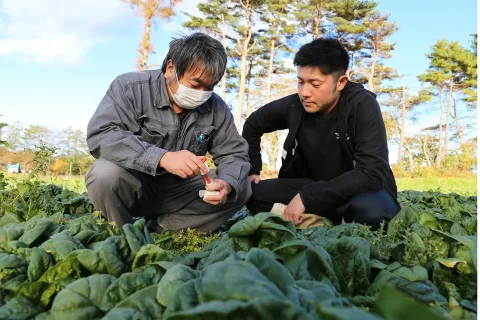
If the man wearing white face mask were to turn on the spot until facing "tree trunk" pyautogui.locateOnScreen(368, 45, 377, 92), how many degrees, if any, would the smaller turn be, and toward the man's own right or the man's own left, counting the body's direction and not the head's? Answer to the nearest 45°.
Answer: approximately 90° to the man's own left

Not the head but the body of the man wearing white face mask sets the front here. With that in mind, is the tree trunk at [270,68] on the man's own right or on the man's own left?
on the man's own left

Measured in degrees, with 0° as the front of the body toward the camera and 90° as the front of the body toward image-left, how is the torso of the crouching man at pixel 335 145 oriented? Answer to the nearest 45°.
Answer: approximately 45°

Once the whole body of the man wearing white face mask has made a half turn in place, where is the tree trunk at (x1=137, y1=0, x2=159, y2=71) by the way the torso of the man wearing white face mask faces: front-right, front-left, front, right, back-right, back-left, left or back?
front-right

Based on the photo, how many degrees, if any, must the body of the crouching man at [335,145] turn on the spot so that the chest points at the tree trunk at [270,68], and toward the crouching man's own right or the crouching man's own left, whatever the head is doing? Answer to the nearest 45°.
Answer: approximately 135° to the crouching man's own right

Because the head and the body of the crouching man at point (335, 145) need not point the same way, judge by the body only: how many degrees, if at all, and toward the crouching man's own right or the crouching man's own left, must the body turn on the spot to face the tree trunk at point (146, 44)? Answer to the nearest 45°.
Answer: approximately 90° to the crouching man's own right

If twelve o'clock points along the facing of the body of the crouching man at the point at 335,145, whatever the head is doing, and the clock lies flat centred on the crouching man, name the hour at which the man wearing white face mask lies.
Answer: The man wearing white face mask is roughly at 1 o'clock from the crouching man.
